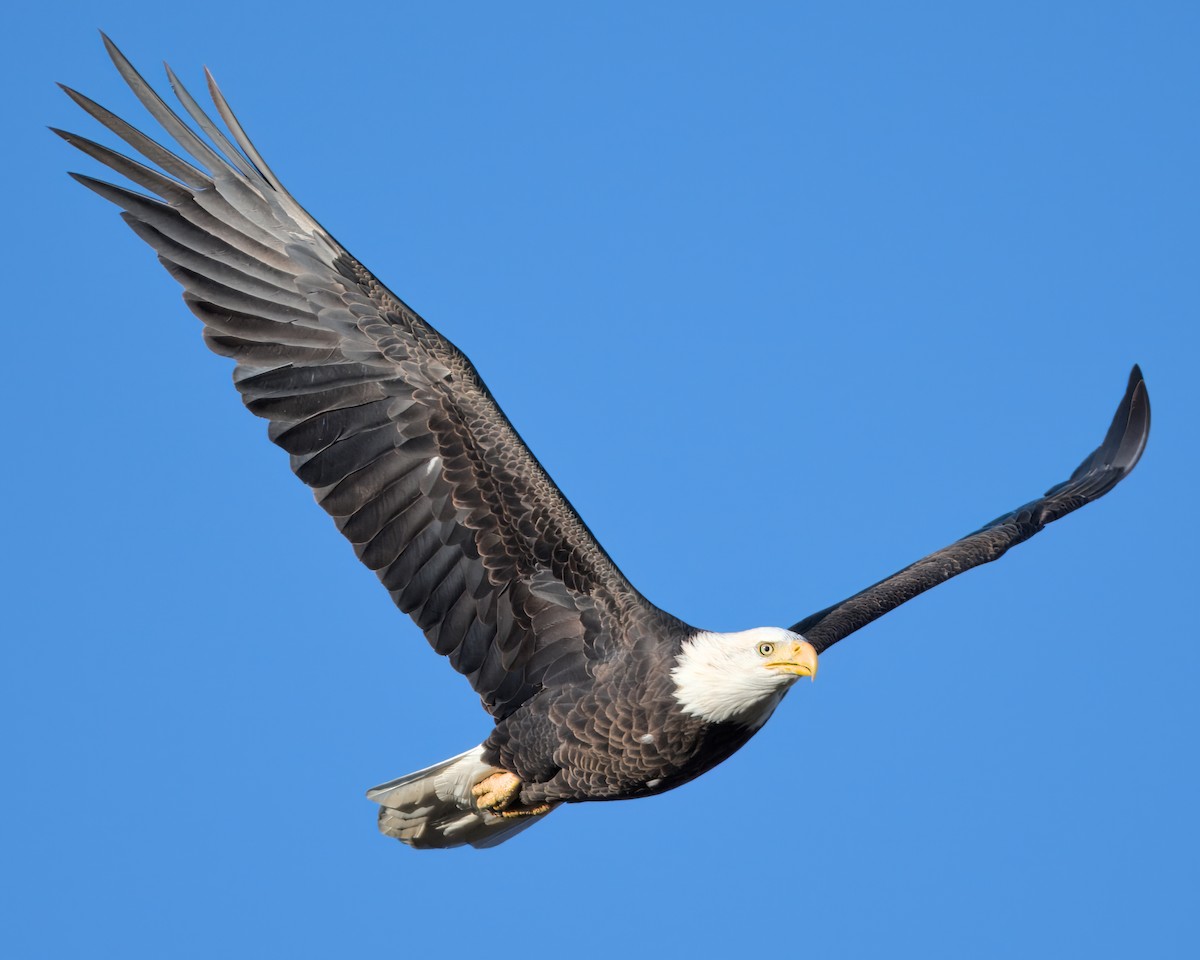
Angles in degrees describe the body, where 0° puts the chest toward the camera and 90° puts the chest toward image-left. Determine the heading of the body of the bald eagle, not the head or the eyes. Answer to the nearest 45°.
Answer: approximately 315°
